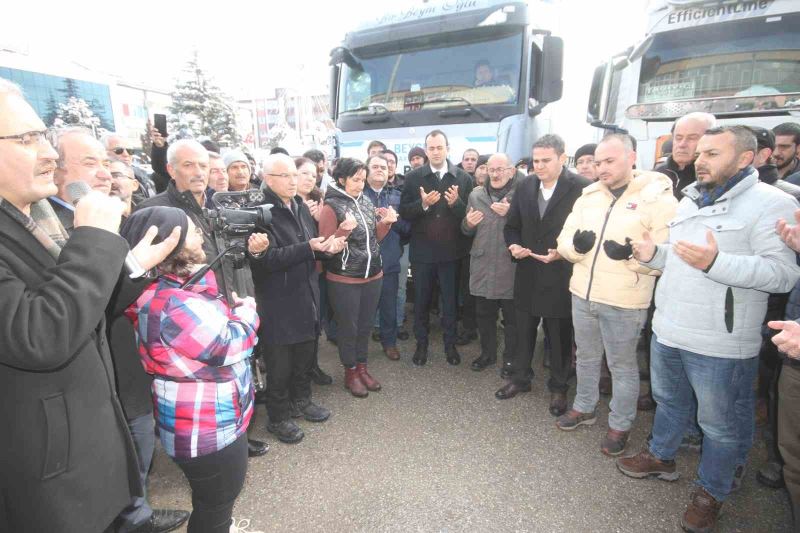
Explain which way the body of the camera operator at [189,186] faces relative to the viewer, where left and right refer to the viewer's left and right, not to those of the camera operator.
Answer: facing the viewer and to the right of the viewer

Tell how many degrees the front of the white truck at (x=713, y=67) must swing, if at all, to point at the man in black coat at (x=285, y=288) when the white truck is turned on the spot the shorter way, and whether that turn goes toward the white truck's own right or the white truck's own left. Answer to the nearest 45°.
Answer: approximately 45° to the white truck's own right

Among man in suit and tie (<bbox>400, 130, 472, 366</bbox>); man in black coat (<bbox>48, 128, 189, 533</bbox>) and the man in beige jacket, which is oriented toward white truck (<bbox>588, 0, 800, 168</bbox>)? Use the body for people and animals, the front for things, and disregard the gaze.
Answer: the man in black coat

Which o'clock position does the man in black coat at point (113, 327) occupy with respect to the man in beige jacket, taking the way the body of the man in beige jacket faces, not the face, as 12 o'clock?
The man in black coat is roughly at 12 o'clock from the man in beige jacket.

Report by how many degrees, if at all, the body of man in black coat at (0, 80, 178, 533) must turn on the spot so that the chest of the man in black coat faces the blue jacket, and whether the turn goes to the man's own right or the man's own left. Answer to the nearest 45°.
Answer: approximately 45° to the man's own left

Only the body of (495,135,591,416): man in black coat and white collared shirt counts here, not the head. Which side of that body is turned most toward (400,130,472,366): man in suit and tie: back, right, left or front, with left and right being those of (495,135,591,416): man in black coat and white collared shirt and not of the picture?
right

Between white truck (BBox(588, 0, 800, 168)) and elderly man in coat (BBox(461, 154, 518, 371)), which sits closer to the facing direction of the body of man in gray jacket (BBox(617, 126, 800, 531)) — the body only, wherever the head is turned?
the elderly man in coat

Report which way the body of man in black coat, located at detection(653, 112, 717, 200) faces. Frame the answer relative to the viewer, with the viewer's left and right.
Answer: facing the viewer and to the left of the viewer

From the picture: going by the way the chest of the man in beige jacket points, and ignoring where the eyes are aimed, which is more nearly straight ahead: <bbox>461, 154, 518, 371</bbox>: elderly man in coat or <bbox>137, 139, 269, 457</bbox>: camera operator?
the camera operator

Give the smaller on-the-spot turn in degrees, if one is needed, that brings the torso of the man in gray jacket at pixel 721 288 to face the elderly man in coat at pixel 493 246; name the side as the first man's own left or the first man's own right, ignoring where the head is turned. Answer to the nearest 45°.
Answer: approximately 90° to the first man's own right

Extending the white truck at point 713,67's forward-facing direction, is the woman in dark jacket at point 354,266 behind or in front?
in front

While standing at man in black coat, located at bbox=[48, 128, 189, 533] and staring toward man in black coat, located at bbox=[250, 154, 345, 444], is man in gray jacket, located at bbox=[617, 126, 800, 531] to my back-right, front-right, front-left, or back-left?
front-right

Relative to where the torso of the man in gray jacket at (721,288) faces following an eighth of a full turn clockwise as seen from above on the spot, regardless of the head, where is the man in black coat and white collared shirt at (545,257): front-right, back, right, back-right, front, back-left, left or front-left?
front-right

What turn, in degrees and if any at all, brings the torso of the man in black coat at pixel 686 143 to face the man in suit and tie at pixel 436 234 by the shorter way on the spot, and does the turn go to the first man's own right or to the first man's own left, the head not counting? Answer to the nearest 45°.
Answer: approximately 45° to the first man's own right

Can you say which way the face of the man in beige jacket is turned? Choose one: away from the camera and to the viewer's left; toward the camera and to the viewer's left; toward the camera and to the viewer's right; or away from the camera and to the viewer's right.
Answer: toward the camera and to the viewer's left

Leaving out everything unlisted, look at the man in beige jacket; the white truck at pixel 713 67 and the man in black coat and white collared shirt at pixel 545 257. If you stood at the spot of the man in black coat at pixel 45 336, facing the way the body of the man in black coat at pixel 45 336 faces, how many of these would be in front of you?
3
